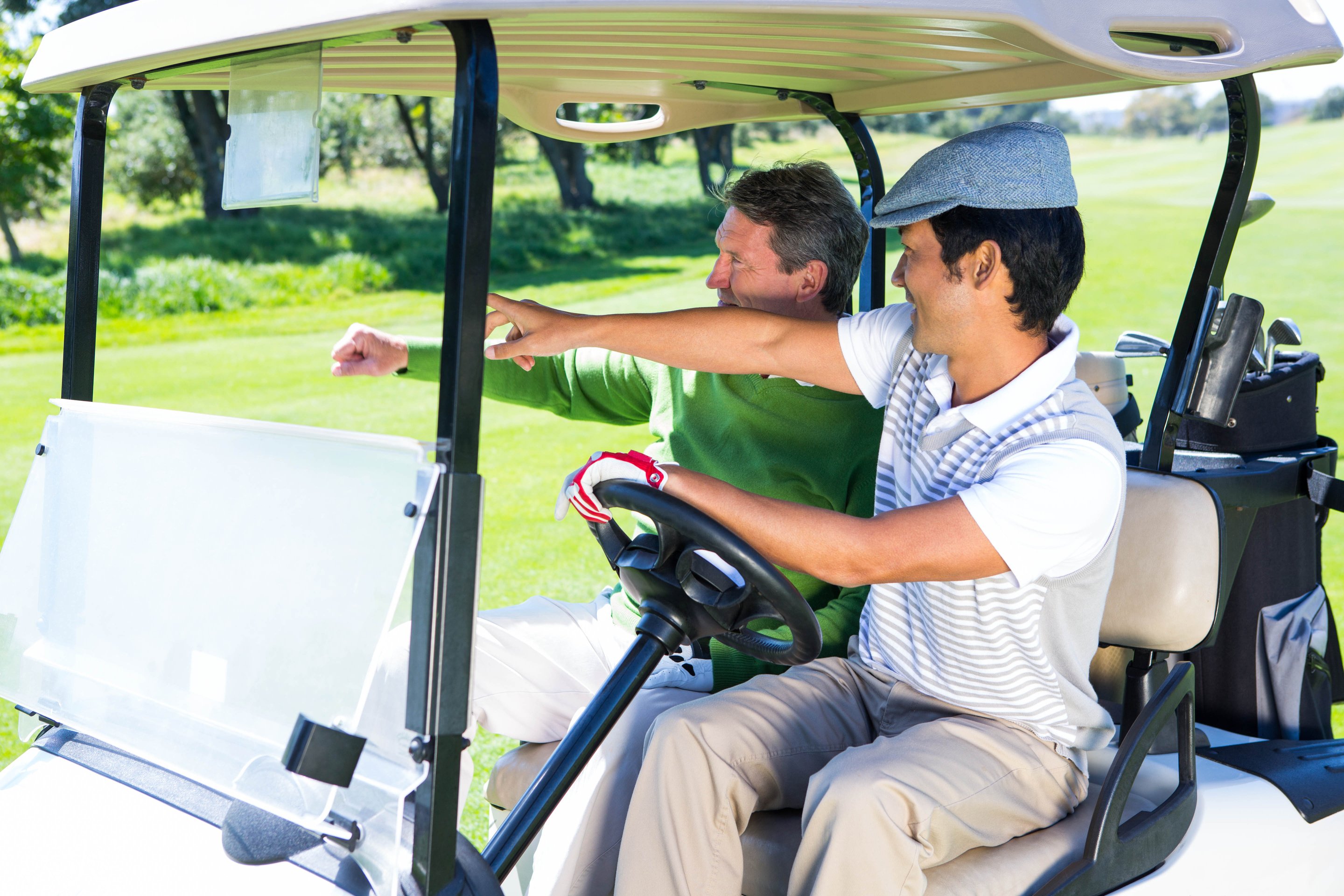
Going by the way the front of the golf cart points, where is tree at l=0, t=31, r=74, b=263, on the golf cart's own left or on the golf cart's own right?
on the golf cart's own right

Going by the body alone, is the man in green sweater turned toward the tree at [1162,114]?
no

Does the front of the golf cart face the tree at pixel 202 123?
no

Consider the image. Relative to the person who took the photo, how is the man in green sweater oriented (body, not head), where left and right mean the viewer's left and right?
facing the viewer and to the left of the viewer

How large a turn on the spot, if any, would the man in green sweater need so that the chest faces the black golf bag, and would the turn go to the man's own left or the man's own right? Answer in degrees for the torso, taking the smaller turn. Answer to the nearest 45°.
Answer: approximately 135° to the man's own left

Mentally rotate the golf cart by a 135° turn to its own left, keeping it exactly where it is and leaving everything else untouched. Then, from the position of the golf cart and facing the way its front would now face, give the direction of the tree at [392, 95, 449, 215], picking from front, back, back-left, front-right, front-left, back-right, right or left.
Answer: left

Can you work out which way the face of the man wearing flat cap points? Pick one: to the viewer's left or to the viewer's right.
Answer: to the viewer's left

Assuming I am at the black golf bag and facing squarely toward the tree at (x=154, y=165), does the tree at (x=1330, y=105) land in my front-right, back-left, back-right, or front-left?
front-right

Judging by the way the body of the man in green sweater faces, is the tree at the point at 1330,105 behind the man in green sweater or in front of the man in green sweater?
behind

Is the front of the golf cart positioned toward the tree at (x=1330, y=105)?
no

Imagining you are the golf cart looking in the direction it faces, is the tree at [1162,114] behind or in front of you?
behind
